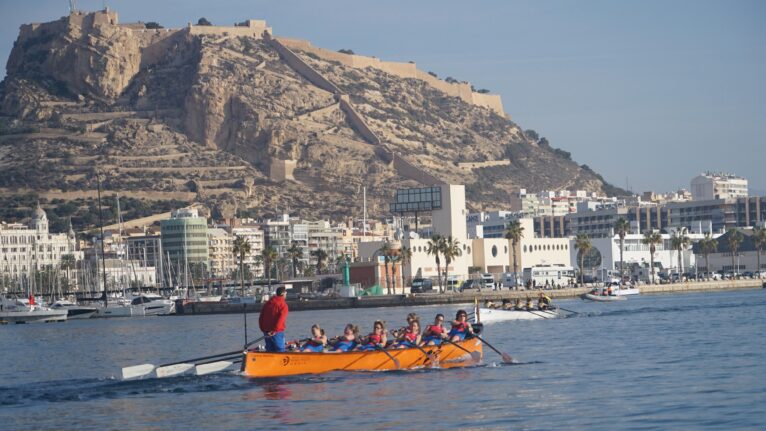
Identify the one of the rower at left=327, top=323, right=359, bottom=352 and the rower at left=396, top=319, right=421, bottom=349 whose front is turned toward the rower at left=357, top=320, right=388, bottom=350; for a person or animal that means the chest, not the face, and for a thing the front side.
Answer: the rower at left=396, top=319, right=421, bottom=349

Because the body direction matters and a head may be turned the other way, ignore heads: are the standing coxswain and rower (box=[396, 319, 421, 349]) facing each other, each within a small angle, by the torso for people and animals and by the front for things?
yes

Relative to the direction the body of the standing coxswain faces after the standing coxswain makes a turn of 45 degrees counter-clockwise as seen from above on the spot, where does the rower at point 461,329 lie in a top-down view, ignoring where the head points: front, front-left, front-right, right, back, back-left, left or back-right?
front-right

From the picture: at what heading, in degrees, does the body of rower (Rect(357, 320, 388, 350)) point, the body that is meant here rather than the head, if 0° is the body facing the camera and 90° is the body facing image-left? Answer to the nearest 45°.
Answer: approximately 45°

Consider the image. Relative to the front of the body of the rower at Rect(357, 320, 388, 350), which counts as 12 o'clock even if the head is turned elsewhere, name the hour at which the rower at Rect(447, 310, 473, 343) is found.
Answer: the rower at Rect(447, 310, 473, 343) is roughly at 6 o'clock from the rower at Rect(357, 320, 388, 350).

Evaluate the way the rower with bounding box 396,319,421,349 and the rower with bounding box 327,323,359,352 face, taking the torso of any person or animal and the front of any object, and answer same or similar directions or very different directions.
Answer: same or similar directions

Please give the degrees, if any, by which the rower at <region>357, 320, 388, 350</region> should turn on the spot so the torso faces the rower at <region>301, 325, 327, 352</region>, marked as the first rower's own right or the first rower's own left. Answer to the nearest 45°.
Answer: approximately 45° to the first rower's own right

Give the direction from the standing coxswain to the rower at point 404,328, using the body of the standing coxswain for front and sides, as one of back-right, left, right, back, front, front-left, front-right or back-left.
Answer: front

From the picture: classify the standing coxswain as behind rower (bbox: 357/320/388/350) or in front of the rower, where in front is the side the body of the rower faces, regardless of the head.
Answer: in front

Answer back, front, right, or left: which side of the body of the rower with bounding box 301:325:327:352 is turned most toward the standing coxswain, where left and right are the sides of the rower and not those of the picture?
front

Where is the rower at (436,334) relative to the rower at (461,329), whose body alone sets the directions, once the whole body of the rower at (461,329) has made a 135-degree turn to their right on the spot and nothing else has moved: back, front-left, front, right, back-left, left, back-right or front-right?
back-left

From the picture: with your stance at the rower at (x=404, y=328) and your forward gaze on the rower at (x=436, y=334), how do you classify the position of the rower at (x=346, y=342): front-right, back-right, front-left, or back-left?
back-right

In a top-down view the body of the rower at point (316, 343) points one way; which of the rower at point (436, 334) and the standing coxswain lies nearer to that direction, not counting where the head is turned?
the standing coxswain

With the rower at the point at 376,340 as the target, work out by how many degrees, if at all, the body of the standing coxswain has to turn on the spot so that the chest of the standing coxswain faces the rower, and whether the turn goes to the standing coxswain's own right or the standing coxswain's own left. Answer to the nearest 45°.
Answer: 0° — they already face them

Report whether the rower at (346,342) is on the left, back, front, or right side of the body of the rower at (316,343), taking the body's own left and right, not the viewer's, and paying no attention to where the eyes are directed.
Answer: back

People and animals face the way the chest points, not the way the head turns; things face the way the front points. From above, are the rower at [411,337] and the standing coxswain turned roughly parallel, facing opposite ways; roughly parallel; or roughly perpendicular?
roughly parallel, facing opposite ways

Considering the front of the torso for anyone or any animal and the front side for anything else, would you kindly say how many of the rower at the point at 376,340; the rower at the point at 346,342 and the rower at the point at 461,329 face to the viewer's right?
0

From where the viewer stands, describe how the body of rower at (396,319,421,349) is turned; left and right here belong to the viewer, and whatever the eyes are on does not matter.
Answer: facing the viewer and to the left of the viewer

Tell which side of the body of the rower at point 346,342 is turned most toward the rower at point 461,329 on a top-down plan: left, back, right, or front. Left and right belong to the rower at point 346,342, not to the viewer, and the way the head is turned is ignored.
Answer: back

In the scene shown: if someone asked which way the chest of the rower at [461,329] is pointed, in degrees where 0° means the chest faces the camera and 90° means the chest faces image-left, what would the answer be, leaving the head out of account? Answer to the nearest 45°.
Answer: approximately 45°

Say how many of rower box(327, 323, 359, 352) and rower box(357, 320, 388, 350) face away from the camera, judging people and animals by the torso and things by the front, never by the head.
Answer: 0

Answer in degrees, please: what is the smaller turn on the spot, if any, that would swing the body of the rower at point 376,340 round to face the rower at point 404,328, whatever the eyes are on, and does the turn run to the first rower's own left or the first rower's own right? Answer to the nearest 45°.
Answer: approximately 180°
